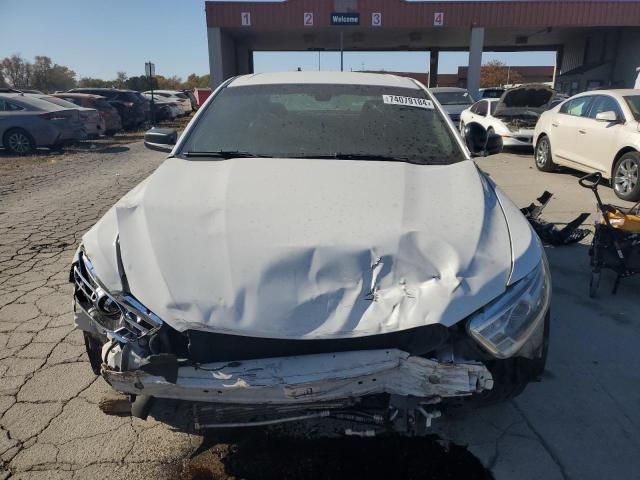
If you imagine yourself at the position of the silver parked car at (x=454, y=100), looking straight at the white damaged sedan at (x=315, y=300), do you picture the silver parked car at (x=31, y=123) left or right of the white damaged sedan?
right

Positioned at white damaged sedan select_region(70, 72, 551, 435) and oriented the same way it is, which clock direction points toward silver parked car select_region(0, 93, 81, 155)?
The silver parked car is roughly at 5 o'clock from the white damaged sedan.

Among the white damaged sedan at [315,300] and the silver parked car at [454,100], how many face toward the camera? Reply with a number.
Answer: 2

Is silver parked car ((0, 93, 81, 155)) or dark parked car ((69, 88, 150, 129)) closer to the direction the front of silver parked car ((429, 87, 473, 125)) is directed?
the silver parked car

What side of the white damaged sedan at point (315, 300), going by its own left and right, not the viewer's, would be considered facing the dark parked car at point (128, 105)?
back

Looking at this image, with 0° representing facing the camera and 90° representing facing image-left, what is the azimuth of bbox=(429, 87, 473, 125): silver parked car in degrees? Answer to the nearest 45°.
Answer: approximately 0°

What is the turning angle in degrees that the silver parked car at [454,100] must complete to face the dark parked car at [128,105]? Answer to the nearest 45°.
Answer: approximately 90° to its right

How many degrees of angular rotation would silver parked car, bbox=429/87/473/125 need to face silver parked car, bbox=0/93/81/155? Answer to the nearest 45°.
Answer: approximately 45° to its right

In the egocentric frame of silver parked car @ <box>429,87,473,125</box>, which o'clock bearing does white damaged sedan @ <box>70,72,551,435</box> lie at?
The white damaged sedan is roughly at 12 o'clock from the silver parked car.

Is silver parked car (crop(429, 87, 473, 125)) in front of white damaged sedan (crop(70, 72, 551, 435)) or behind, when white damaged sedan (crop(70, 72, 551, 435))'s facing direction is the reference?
behind
